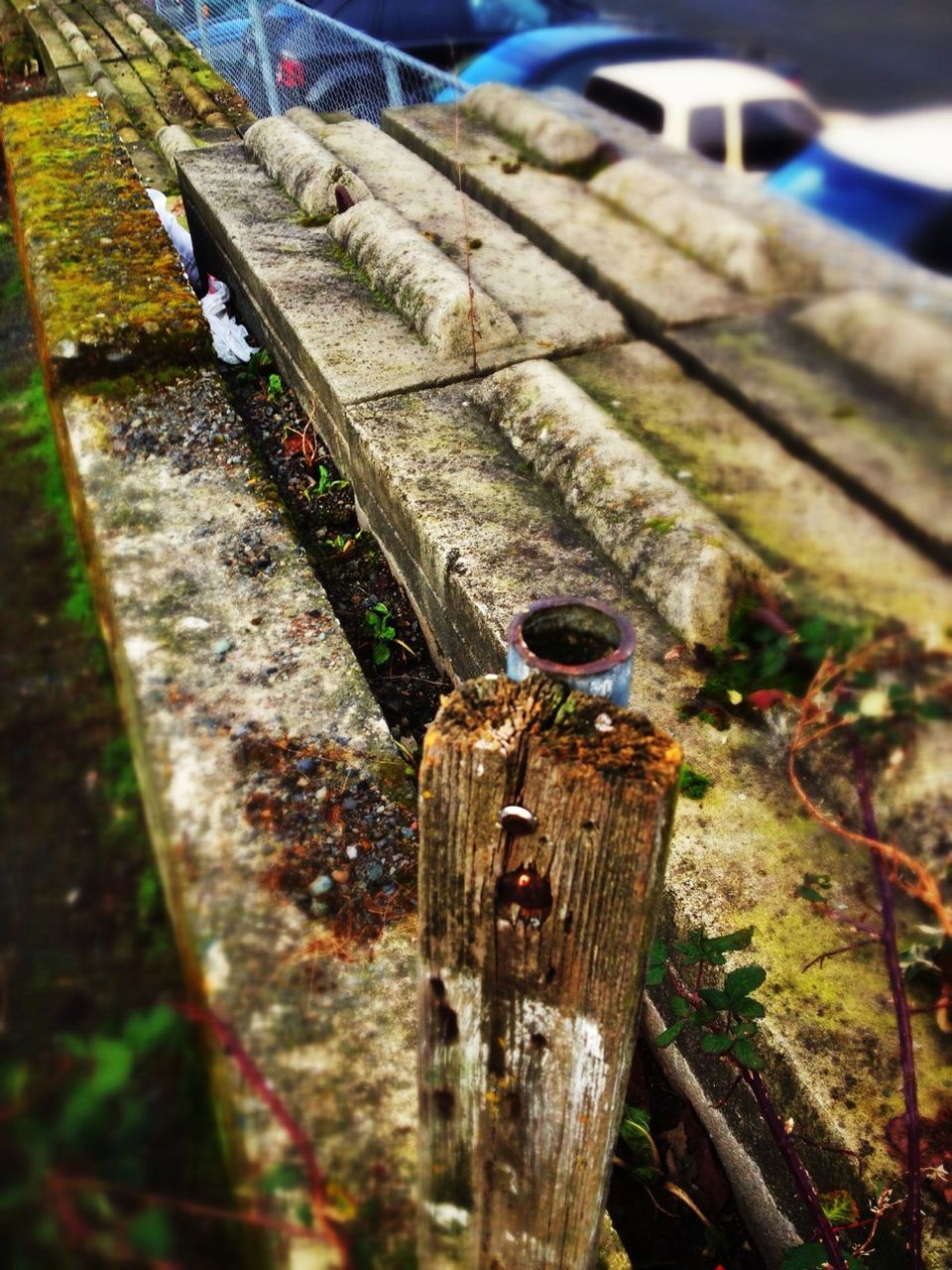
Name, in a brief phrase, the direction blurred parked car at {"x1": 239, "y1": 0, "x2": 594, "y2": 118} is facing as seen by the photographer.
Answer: facing away from the viewer and to the right of the viewer

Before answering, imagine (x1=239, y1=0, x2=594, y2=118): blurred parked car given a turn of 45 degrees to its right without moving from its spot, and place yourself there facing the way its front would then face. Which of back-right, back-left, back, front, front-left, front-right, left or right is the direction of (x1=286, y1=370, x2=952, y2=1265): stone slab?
right

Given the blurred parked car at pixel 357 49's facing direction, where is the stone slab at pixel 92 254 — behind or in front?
behind

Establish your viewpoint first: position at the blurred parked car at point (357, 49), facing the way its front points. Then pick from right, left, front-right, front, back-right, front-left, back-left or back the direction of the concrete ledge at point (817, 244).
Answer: back-right

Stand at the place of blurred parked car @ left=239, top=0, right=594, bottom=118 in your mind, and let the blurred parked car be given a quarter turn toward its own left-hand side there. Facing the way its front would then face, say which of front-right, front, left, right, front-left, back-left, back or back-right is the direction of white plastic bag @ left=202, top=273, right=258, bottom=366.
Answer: back-left

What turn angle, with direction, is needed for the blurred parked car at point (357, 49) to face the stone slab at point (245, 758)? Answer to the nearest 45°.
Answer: approximately 135° to its right

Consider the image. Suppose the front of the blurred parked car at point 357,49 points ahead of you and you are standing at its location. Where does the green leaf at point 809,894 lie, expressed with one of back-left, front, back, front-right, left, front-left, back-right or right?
back-right

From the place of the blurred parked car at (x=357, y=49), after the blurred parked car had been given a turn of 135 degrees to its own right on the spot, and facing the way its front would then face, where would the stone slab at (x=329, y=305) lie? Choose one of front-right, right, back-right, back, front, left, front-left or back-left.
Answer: front

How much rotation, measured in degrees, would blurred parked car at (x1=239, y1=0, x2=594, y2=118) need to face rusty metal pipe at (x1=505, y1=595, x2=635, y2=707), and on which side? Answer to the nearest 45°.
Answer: approximately 135° to its right

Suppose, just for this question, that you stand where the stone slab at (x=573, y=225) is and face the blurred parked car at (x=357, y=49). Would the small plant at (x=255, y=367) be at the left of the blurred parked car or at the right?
left

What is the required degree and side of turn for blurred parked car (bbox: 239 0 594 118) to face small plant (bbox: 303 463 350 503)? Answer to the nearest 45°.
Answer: approximately 135° to its right

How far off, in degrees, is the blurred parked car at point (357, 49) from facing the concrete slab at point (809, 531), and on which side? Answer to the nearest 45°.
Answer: approximately 135° to its right

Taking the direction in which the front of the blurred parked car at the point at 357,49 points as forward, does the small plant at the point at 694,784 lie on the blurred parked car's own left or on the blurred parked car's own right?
on the blurred parked car's own right
